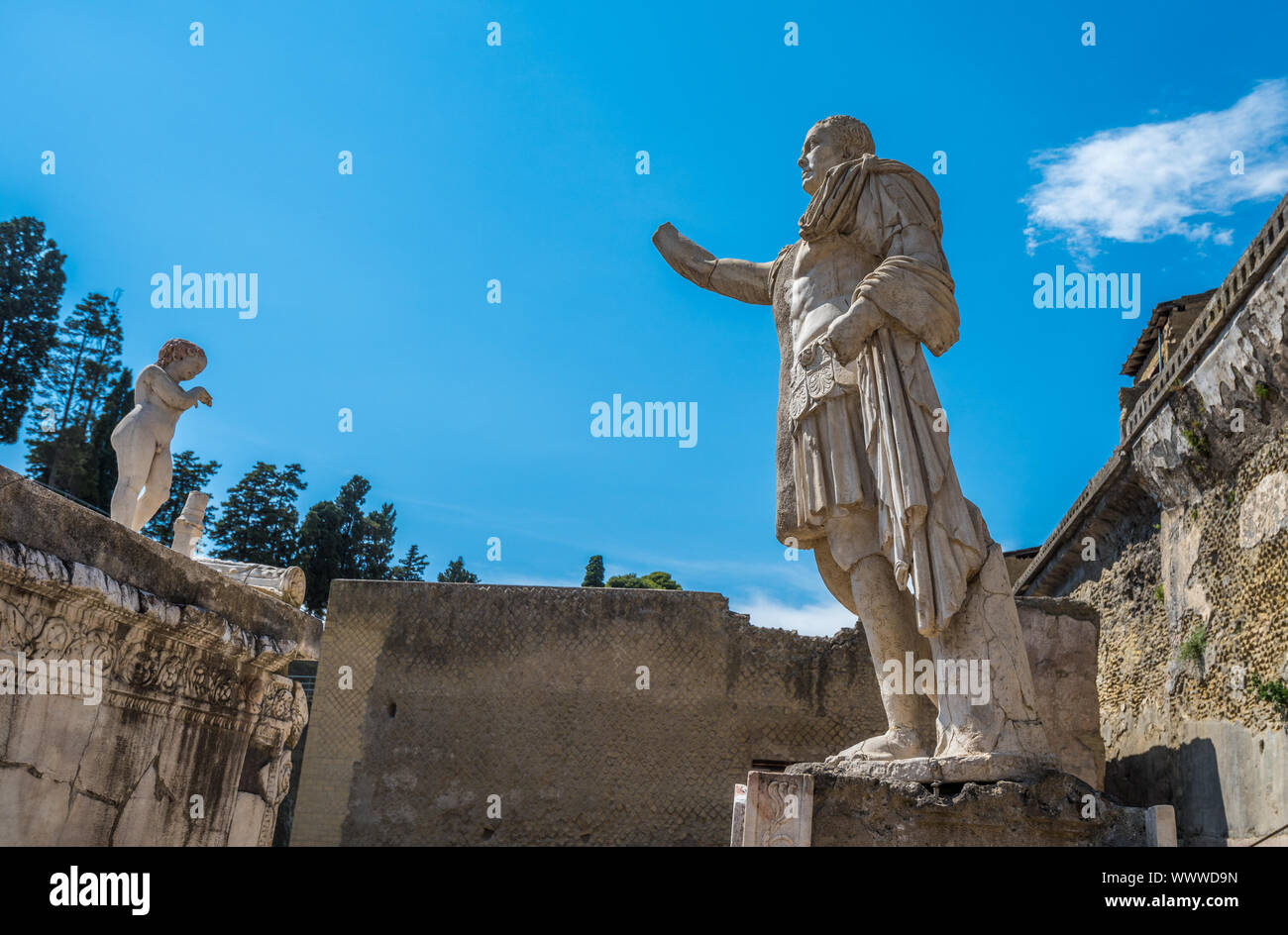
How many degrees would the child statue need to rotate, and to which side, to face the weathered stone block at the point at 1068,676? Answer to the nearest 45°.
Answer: approximately 45° to its left

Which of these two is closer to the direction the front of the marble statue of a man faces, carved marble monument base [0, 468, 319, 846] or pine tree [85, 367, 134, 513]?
the carved marble monument base

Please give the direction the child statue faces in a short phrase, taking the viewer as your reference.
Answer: facing the viewer and to the right of the viewer

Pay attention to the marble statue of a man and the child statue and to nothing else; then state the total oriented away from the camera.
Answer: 0

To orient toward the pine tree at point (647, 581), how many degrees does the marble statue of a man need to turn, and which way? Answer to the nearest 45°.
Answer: approximately 135° to its right

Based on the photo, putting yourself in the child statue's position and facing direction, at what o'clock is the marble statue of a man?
The marble statue of a man is roughly at 12 o'clock from the child statue.

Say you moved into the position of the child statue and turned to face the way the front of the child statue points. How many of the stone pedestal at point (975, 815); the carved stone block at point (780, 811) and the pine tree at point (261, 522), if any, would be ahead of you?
2

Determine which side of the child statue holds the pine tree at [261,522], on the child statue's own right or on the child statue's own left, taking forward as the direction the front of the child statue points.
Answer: on the child statue's own left

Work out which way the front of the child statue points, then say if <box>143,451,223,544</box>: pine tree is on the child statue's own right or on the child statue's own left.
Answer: on the child statue's own left

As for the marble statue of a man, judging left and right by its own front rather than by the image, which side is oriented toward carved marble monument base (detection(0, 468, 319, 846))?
front

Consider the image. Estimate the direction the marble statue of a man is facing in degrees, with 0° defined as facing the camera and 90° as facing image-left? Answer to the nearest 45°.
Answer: approximately 45°
